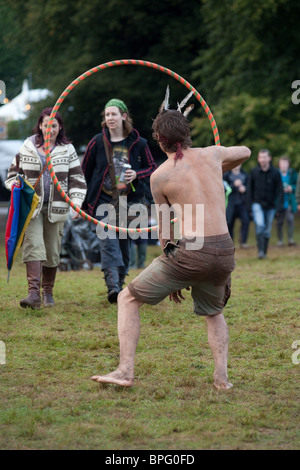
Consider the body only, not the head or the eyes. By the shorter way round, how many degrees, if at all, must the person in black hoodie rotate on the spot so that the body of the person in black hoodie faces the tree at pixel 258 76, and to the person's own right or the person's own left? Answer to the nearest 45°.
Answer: approximately 180°

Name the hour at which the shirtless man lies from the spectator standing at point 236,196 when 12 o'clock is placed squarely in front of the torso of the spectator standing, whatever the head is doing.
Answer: The shirtless man is roughly at 12 o'clock from the spectator standing.

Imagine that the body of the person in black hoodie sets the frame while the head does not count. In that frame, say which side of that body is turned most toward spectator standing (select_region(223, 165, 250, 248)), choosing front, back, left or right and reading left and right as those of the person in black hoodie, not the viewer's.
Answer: back

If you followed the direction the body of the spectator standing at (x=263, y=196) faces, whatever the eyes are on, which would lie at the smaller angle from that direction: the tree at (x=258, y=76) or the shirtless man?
the shirtless man

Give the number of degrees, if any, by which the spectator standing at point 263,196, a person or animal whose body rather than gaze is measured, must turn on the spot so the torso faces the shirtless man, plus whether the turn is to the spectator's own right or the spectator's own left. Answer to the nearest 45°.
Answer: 0° — they already face them

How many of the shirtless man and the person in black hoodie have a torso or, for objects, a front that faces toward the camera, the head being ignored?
1

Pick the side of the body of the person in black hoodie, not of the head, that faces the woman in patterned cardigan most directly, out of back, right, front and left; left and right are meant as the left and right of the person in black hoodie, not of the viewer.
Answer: right

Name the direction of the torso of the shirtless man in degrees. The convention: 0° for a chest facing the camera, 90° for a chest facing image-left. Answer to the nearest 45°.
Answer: approximately 135°

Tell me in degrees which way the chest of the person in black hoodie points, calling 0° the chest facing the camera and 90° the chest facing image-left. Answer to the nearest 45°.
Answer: approximately 0°

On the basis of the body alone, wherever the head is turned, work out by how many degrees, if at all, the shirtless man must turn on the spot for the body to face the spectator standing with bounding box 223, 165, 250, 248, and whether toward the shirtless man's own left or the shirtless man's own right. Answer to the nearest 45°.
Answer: approximately 45° to the shirtless man's own right
